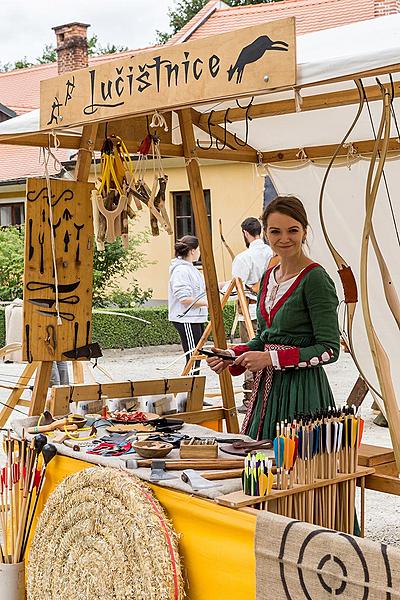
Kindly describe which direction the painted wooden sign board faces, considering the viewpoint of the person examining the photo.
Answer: facing the viewer and to the left of the viewer

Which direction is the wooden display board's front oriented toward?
toward the camera

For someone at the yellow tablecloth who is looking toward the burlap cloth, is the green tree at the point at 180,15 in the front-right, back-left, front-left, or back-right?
back-left

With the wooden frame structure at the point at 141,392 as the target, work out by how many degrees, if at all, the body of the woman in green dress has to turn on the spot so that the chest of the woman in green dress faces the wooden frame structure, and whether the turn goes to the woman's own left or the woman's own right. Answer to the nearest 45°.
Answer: approximately 90° to the woman's own right

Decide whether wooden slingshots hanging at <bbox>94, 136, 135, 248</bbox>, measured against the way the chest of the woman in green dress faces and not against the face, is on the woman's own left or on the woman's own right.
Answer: on the woman's own right

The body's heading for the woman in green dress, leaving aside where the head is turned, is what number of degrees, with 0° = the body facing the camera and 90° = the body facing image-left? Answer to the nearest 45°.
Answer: approximately 45°

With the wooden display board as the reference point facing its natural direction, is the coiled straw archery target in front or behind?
in front

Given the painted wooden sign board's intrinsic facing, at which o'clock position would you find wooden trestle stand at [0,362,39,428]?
The wooden trestle stand is roughly at 4 o'clock from the painted wooden sign board.

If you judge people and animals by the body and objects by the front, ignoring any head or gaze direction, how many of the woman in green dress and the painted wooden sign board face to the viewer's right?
0
